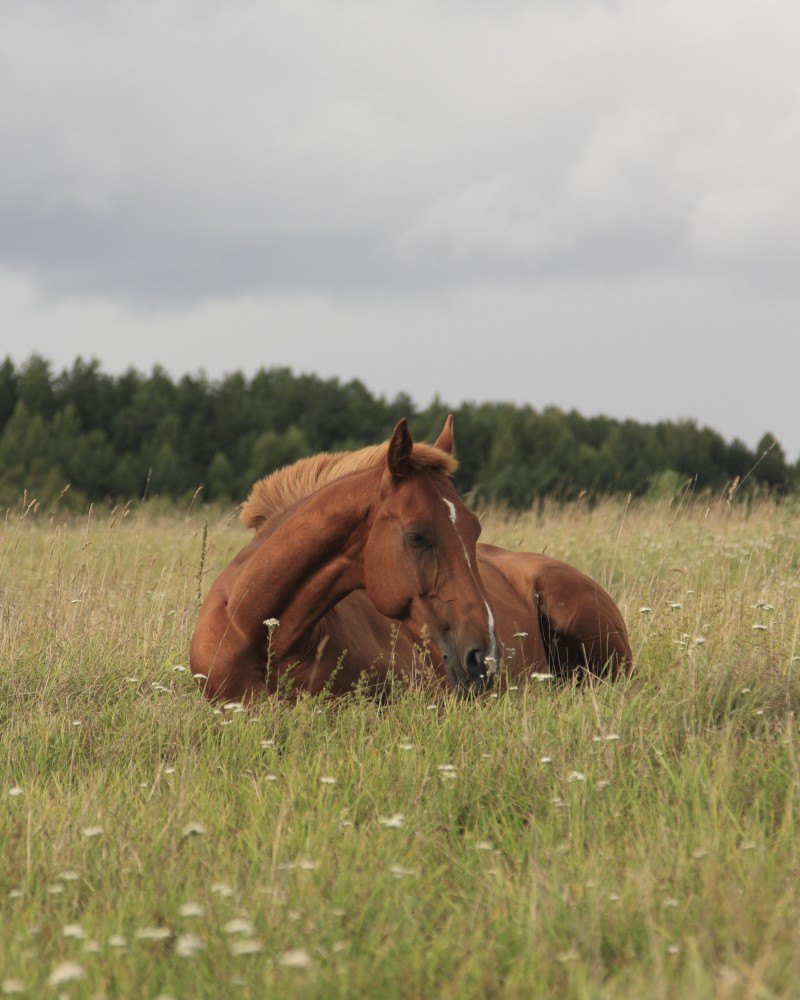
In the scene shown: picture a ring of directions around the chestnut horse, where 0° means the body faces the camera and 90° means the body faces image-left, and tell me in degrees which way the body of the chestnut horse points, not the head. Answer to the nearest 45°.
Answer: approximately 45°
